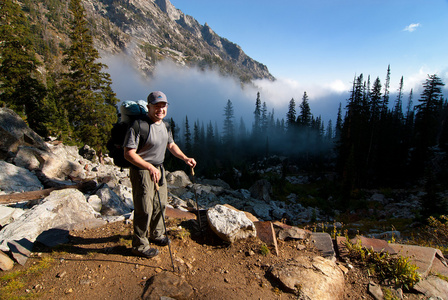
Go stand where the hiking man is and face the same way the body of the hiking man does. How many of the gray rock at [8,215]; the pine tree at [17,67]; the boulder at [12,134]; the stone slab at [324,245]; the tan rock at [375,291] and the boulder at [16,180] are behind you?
4

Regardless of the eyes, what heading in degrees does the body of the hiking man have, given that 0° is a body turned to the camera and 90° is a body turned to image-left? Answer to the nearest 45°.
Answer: approximately 315°

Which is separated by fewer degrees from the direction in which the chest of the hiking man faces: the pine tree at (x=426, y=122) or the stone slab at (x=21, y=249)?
the pine tree

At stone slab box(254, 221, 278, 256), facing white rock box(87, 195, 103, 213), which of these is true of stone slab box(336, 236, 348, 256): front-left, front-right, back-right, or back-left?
back-right

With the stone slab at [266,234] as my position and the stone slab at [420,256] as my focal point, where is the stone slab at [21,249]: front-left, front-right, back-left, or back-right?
back-right

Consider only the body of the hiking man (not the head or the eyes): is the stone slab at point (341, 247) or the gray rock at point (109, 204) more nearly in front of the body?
the stone slab

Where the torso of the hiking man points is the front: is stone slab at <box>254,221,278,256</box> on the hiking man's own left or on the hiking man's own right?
on the hiking man's own left

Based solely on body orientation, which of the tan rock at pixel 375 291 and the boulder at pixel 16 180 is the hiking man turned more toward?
the tan rock

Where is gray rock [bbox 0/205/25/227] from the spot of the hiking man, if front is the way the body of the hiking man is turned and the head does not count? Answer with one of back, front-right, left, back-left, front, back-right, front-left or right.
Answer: back

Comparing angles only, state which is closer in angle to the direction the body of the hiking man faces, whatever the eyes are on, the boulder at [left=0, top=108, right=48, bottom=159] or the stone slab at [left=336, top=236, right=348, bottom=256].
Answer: the stone slab

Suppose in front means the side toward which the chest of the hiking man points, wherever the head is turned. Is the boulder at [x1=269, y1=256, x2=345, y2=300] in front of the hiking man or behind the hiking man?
in front

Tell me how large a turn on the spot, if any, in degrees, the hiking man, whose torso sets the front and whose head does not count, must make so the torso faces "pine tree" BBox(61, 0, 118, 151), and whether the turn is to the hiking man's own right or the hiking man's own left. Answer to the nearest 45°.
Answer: approximately 135° to the hiking man's own left

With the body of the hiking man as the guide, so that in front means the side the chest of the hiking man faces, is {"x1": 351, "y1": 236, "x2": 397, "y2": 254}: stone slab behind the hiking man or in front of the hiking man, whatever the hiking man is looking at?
in front

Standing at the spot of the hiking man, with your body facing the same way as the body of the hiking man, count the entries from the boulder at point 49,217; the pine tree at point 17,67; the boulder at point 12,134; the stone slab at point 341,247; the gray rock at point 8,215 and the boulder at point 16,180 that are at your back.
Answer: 5
